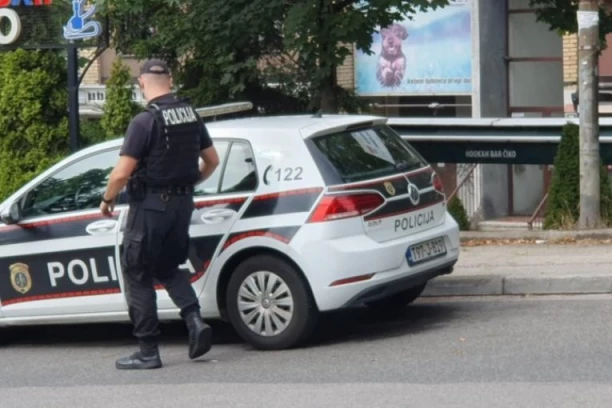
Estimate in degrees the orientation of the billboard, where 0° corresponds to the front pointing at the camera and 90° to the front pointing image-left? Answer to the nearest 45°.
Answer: approximately 0°

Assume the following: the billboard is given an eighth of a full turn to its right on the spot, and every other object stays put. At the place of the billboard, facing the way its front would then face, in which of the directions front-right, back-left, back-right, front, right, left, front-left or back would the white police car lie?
front-left

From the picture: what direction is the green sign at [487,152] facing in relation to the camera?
toward the camera

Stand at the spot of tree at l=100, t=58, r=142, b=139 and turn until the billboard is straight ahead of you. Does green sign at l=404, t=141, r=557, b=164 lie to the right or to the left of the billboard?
right

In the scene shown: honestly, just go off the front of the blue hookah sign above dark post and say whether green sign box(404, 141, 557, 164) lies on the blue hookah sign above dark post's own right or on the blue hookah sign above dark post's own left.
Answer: on the blue hookah sign above dark post's own left

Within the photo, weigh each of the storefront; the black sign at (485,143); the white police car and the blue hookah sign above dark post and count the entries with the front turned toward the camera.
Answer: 3

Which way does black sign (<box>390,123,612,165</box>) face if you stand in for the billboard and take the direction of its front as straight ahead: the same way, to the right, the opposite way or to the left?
the same way

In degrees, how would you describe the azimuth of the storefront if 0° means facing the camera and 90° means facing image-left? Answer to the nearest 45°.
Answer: approximately 0°

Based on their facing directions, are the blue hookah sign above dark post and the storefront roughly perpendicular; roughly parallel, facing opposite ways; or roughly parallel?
roughly parallel

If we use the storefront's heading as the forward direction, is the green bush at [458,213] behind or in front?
in front

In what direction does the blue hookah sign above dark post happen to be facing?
toward the camera

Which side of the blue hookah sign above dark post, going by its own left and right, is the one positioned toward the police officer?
front

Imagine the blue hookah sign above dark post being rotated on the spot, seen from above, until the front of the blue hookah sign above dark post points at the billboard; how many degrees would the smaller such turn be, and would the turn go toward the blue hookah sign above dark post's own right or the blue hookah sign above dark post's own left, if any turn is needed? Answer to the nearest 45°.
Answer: approximately 135° to the blue hookah sign above dark post's own left

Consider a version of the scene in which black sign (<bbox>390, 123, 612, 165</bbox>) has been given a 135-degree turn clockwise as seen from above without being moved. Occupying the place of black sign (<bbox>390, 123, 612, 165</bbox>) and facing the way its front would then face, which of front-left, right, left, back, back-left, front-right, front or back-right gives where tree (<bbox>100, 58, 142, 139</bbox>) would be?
front-left

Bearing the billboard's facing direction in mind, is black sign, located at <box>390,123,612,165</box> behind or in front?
in front

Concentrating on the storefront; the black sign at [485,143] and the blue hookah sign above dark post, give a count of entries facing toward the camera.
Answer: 3

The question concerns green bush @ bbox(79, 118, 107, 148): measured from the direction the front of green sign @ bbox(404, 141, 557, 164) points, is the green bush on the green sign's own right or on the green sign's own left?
on the green sign's own right
